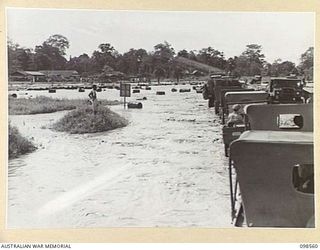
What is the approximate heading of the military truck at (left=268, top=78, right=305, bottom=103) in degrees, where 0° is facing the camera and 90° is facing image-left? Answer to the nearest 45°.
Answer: approximately 0°

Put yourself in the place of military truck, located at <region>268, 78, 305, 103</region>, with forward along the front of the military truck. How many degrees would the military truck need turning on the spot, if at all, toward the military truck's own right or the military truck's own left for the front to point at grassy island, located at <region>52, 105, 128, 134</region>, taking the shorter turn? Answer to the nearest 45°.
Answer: approximately 90° to the military truck's own right
